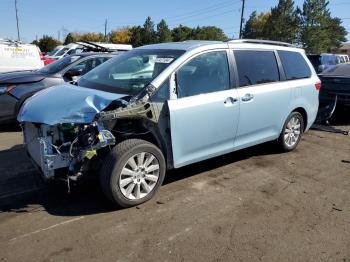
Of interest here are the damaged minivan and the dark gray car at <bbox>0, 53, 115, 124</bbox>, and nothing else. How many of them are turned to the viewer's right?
0

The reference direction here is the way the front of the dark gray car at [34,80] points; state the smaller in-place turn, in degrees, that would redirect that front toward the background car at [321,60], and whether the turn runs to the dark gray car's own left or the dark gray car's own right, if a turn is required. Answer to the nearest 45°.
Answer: approximately 180°

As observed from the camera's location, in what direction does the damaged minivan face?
facing the viewer and to the left of the viewer

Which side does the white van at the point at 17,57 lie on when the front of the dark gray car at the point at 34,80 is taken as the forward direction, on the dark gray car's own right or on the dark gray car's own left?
on the dark gray car's own right

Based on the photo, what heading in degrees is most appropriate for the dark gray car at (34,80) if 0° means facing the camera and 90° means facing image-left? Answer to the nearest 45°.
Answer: approximately 45°

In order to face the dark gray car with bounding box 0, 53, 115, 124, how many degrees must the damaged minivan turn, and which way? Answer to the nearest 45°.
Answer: approximately 90° to its right

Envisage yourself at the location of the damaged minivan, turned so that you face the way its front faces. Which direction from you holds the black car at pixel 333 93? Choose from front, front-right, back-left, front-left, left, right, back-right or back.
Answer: back

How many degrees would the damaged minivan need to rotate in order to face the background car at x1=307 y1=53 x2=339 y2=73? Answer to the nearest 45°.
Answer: approximately 180°
